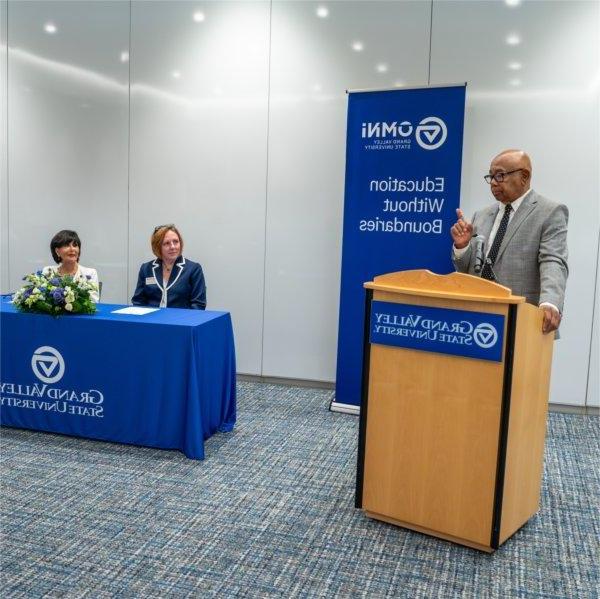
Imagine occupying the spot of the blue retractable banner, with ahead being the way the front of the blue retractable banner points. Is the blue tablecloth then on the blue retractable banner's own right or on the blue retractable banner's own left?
on the blue retractable banner's own right

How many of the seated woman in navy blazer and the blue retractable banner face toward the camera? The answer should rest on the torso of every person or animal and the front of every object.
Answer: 2

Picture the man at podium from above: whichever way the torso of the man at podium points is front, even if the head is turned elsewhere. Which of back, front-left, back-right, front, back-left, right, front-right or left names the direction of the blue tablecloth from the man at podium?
front-right

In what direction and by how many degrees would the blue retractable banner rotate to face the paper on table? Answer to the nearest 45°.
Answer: approximately 45° to its right

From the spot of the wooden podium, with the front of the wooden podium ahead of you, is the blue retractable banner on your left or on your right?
on your right

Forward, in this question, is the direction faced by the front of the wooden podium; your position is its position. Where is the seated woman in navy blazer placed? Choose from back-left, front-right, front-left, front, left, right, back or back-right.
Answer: right

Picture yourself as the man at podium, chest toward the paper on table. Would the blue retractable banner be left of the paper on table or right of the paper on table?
right
